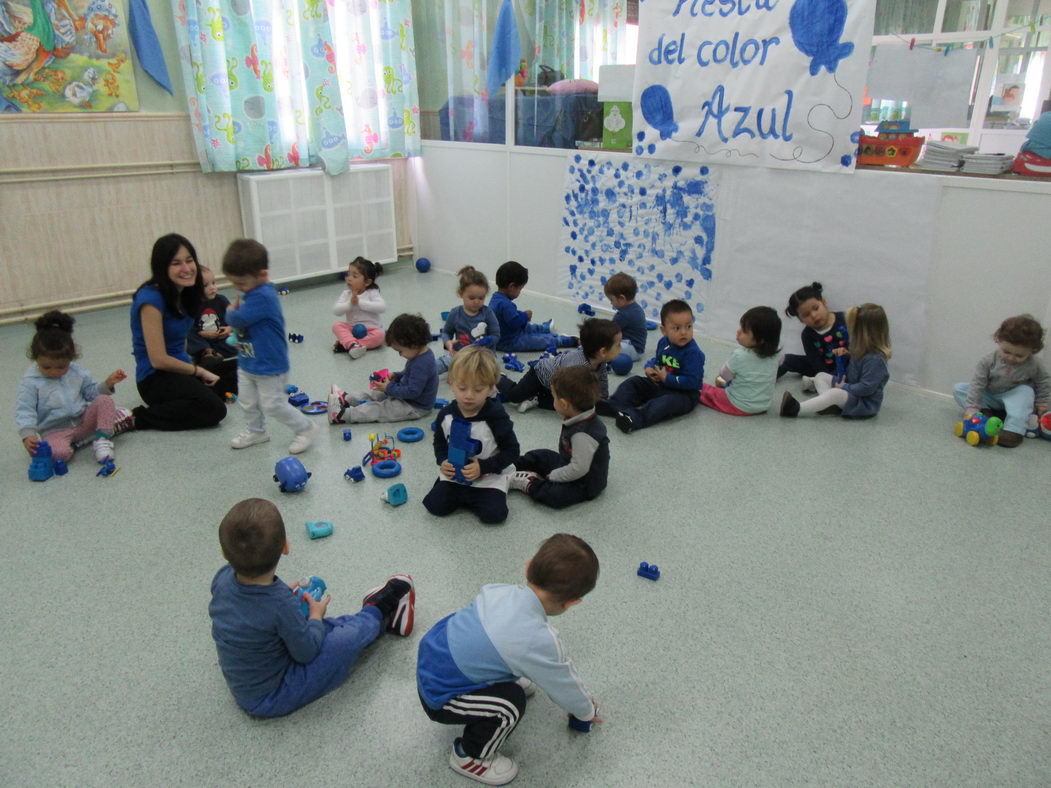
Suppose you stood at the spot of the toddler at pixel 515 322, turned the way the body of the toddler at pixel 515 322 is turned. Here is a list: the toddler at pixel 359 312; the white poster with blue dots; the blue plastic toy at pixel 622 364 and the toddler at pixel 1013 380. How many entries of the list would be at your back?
1

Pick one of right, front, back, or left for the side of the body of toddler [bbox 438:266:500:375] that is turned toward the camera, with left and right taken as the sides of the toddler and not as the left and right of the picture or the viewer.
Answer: front

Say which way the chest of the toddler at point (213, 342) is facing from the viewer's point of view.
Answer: toward the camera

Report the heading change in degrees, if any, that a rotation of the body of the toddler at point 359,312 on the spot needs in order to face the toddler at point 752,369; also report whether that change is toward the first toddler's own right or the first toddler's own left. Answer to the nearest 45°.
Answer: approximately 90° to the first toddler's own left

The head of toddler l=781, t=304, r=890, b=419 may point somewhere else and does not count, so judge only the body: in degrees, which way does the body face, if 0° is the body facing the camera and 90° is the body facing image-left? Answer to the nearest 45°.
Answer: approximately 90°

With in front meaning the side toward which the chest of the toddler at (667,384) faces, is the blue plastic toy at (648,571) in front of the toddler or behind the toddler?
in front

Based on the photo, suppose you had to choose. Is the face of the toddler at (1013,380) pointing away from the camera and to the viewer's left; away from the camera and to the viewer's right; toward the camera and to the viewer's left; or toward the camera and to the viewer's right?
toward the camera and to the viewer's left

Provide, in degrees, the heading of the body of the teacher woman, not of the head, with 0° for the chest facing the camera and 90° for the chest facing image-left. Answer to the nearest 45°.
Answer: approximately 270°

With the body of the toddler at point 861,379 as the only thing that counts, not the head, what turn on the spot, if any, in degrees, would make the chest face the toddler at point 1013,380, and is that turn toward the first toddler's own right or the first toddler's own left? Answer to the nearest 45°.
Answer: approximately 180°

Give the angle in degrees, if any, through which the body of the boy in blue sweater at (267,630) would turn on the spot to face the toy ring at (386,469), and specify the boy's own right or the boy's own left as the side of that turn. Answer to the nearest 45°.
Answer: approximately 45° to the boy's own left

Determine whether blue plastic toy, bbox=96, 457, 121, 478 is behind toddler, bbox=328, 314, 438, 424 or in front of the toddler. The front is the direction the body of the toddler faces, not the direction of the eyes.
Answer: in front

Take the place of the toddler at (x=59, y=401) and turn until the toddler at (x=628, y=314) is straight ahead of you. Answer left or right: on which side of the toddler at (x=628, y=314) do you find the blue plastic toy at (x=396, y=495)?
right

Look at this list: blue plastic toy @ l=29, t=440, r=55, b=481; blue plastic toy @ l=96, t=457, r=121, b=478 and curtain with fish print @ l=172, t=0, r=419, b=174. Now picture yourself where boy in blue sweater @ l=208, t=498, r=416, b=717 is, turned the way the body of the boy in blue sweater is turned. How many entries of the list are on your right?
0

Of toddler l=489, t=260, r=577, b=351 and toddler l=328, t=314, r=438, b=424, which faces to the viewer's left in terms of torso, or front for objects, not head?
toddler l=328, t=314, r=438, b=424

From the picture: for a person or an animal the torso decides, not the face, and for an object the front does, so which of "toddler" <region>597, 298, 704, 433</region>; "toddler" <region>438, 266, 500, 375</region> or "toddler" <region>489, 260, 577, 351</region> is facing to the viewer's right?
"toddler" <region>489, 260, 577, 351</region>

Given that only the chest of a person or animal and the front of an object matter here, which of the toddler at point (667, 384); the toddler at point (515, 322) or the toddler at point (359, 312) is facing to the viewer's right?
the toddler at point (515, 322)

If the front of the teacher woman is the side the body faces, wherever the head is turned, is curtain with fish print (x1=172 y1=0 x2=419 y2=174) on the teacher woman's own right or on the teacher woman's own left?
on the teacher woman's own left

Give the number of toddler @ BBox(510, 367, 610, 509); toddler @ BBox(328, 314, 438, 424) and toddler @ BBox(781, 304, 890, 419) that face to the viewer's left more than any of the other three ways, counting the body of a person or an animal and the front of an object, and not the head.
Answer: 3

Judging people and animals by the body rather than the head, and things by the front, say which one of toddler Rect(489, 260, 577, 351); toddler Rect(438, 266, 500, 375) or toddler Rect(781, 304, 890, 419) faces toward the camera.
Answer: toddler Rect(438, 266, 500, 375)

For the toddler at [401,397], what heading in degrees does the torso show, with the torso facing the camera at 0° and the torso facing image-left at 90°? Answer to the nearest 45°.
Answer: approximately 90°

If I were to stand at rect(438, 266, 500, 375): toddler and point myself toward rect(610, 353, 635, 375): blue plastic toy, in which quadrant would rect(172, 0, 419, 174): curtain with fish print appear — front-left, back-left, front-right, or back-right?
back-left

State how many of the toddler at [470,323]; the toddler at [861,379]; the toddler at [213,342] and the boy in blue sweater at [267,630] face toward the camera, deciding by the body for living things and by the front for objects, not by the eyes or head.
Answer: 2
